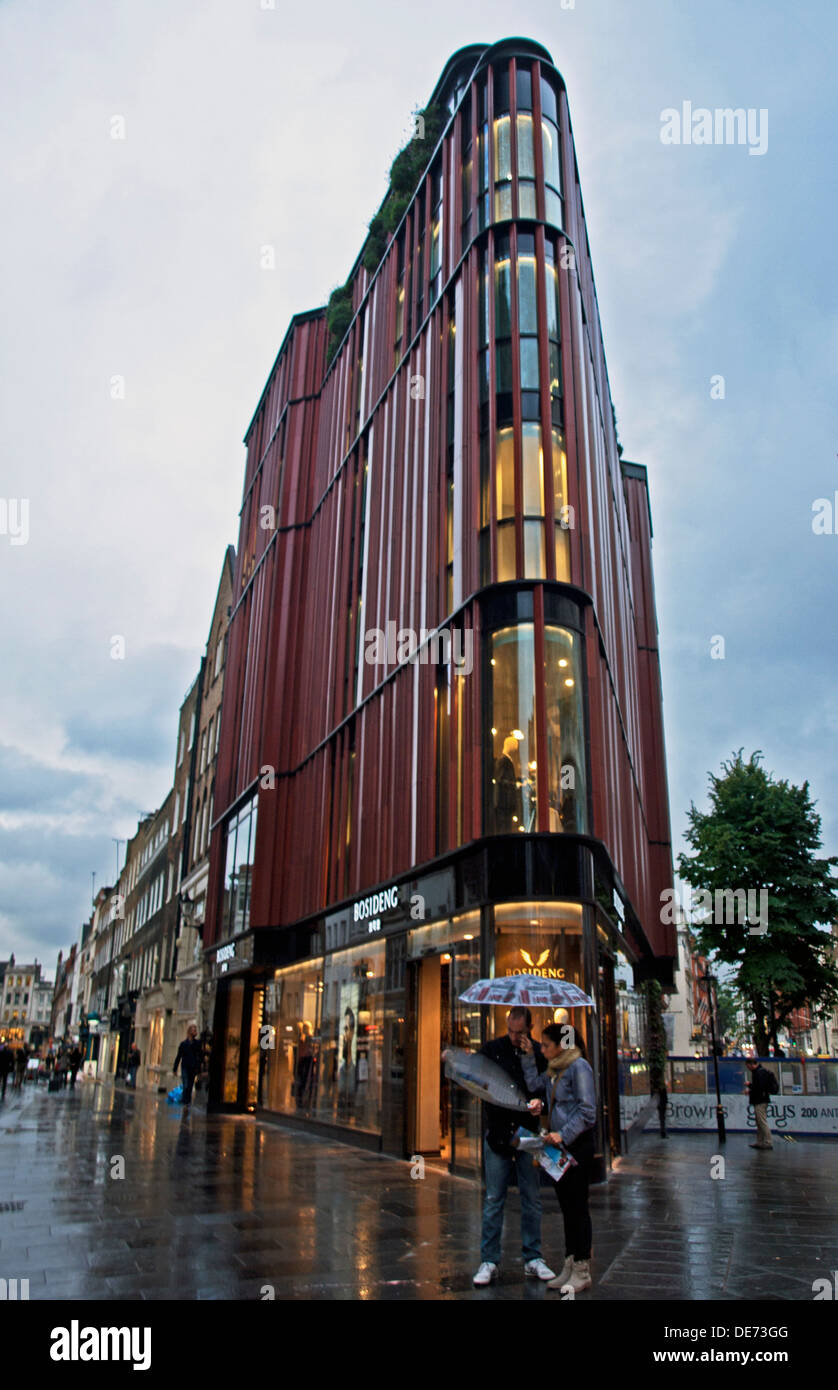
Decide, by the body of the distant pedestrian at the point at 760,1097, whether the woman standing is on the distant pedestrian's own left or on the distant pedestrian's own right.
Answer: on the distant pedestrian's own left

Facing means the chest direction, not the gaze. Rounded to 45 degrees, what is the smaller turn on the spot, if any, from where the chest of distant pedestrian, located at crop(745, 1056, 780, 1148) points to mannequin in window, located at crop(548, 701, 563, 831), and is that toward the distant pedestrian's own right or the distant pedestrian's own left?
approximately 90° to the distant pedestrian's own left

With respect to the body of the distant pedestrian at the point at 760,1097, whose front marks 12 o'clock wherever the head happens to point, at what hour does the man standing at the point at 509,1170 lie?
The man standing is roughly at 9 o'clock from the distant pedestrian.

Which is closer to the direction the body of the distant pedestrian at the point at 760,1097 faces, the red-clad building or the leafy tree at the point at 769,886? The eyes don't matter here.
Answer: the red-clad building

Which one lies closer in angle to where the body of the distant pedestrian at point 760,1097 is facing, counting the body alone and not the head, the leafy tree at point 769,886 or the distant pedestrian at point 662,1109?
the distant pedestrian

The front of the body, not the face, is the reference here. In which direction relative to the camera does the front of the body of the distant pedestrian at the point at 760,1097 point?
to the viewer's left

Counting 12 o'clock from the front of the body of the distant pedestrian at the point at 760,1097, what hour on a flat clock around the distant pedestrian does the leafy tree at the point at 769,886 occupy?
The leafy tree is roughly at 3 o'clock from the distant pedestrian.

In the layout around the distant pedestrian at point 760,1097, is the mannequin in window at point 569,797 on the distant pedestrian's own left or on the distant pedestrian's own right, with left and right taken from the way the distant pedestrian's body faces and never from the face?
on the distant pedestrian's own left

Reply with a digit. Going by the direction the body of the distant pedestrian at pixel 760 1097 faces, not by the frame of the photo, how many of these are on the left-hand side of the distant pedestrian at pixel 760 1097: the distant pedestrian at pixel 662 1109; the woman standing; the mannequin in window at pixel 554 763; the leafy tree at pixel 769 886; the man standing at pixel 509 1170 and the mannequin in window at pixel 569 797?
4
